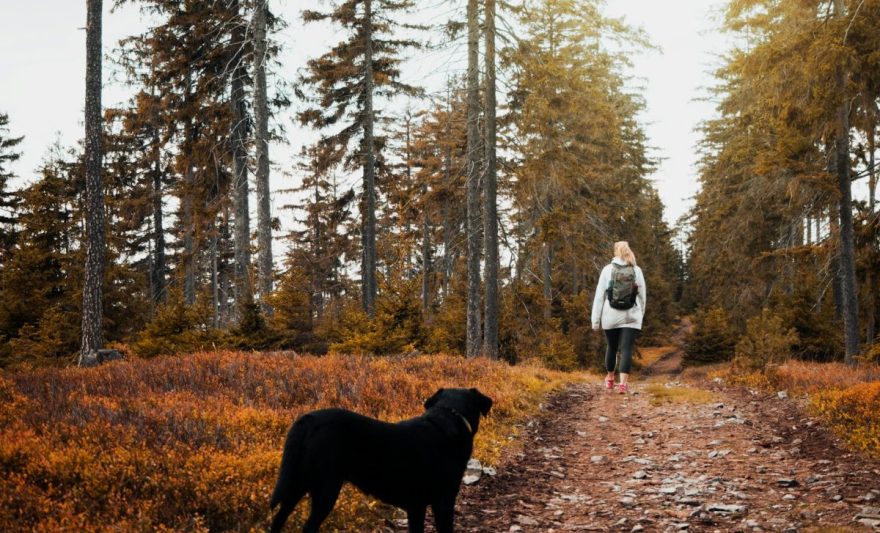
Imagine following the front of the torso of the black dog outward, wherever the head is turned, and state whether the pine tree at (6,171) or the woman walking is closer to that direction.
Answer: the woman walking

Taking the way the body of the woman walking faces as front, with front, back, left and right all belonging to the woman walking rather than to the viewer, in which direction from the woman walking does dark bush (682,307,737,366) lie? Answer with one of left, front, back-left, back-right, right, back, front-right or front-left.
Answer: front

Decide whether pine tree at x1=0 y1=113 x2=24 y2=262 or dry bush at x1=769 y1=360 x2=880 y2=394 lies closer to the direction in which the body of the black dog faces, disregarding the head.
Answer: the dry bush

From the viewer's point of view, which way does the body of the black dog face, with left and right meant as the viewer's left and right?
facing to the right of the viewer

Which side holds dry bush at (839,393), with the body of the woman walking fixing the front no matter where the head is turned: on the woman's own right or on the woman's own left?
on the woman's own right

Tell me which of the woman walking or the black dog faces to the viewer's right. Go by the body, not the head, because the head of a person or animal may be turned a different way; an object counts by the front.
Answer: the black dog

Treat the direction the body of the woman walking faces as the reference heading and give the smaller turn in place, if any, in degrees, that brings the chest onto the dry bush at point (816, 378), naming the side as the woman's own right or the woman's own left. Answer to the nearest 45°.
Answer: approximately 90° to the woman's own right

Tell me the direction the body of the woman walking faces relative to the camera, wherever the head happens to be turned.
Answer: away from the camera
